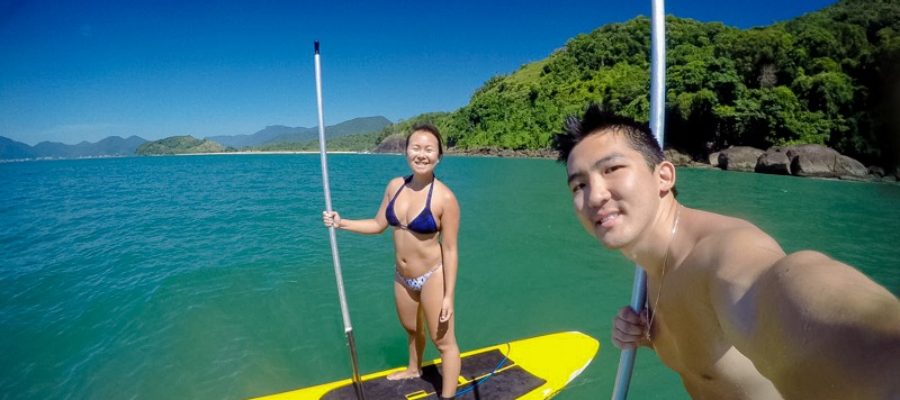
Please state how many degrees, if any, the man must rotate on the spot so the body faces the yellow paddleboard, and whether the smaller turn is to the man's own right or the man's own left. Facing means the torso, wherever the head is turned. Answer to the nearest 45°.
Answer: approximately 90° to the man's own right

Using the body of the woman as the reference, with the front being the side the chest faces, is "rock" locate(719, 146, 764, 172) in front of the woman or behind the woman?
behind

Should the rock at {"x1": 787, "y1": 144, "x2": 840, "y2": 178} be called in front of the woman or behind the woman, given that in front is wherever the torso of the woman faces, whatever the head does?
behind

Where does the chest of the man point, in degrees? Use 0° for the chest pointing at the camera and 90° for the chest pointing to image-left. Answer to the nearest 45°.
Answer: approximately 45°

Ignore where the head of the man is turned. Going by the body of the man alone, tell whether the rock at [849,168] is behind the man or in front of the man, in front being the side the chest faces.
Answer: behind

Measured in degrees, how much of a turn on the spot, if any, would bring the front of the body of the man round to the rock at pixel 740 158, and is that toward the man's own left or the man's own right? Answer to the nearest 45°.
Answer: approximately 135° to the man's own right

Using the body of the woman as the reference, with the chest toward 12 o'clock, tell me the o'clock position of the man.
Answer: The man is roughly at 10 o'clock from the woman.

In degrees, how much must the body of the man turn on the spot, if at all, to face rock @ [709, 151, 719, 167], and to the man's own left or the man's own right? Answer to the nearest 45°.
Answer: approximately 135° to the man's own right

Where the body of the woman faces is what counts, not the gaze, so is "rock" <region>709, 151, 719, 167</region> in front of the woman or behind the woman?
behind

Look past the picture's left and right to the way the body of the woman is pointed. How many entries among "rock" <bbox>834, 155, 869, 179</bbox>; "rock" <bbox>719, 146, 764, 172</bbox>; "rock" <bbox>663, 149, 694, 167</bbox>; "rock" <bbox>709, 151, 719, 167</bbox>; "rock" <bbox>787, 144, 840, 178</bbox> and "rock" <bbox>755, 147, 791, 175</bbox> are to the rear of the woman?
6

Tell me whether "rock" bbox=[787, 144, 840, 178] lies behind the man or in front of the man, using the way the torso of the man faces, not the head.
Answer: behind

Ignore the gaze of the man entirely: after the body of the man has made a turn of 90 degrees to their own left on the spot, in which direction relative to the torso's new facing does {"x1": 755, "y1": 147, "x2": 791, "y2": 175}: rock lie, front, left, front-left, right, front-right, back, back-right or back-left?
back-left
